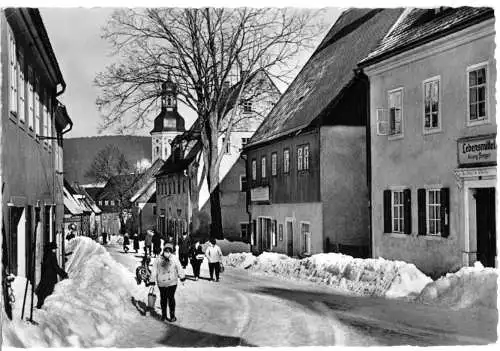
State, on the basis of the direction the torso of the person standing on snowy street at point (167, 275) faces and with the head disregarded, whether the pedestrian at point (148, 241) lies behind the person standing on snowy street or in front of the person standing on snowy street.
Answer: behind

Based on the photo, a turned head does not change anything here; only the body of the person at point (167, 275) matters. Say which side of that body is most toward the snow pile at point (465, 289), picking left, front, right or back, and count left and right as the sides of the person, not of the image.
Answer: left

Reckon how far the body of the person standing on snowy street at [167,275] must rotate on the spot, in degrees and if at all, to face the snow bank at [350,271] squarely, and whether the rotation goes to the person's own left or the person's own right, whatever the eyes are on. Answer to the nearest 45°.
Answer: approximately 135° to the person's own left

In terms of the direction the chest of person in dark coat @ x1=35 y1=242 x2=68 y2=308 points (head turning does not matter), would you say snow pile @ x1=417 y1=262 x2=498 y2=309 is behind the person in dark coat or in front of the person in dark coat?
in front

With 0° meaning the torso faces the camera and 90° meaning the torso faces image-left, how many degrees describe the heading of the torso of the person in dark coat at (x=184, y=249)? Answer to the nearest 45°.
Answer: approximately 0°

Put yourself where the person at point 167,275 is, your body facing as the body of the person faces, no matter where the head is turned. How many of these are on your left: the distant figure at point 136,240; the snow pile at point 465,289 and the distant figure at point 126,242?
1

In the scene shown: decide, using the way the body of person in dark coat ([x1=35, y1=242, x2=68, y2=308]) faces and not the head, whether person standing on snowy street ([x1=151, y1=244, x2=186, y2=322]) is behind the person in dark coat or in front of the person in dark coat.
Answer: in front
